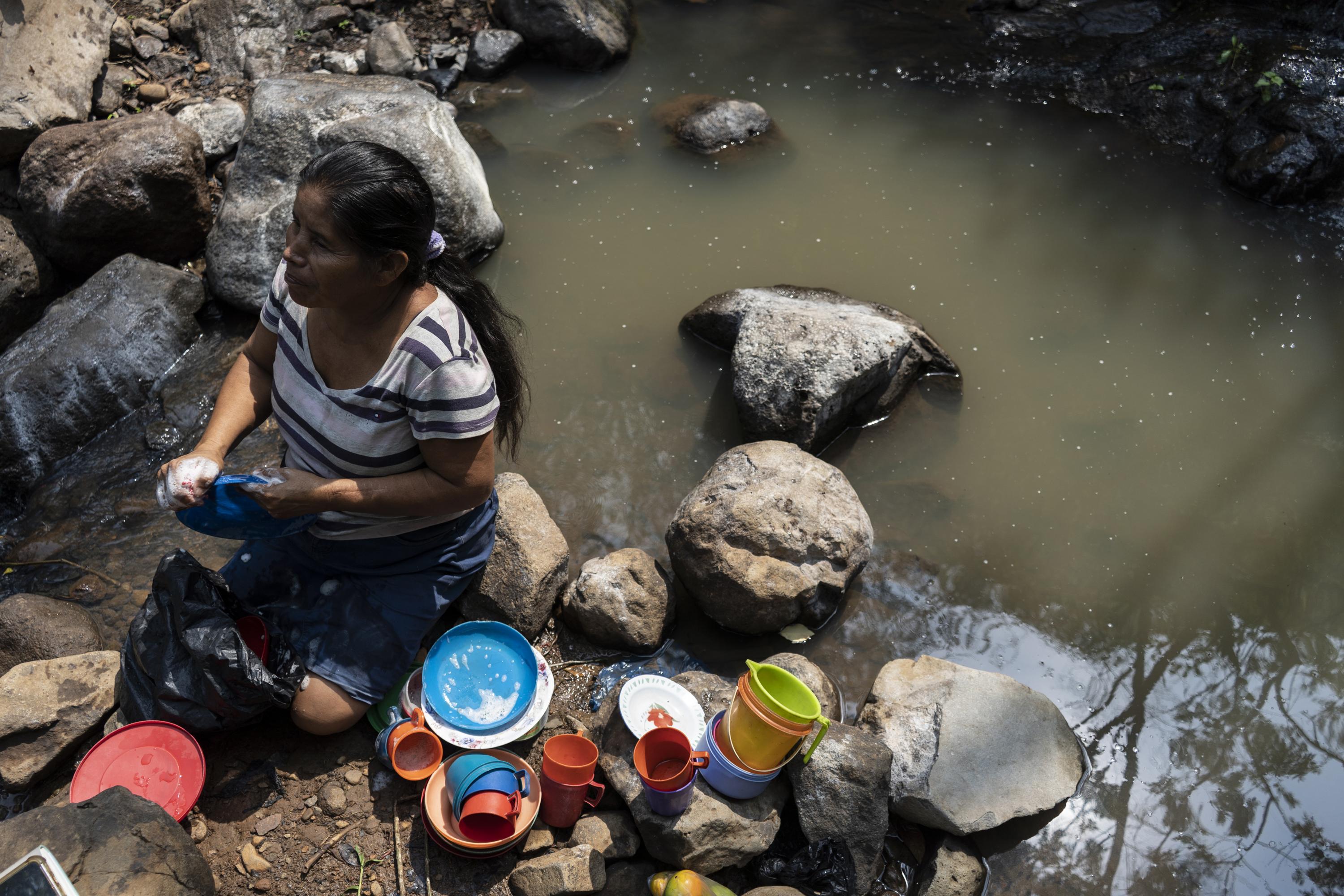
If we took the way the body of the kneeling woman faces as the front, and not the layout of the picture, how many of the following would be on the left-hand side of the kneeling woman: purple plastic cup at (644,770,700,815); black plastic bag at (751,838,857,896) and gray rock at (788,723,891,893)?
3

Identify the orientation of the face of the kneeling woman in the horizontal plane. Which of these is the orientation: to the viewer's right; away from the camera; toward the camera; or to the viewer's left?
to the viewer's left

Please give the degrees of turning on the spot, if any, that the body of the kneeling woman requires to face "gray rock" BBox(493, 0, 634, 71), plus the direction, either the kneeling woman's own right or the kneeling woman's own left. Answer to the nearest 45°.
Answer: approximately 135° to the kneeling woman's own right

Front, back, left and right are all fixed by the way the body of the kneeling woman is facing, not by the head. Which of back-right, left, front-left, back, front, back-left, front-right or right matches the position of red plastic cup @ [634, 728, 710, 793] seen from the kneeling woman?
left

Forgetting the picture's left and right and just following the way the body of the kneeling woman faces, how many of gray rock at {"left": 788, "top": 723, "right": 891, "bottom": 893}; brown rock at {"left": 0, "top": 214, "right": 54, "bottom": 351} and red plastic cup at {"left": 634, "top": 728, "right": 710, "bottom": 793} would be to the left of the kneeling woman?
2

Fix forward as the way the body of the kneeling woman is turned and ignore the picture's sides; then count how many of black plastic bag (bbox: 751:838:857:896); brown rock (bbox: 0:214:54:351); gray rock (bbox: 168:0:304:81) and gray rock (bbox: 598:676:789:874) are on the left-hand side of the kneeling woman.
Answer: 2

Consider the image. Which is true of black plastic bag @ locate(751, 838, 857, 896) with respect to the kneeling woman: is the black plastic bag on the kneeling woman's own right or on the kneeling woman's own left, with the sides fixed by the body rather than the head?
on the kneeling woman's own left

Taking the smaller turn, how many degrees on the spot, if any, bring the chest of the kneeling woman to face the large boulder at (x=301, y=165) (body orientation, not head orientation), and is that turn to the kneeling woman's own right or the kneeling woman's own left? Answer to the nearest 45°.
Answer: approximately 135° to the kneeling woman's own right

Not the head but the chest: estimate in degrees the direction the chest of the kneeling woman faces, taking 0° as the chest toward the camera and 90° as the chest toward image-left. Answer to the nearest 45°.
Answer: approximately 45°

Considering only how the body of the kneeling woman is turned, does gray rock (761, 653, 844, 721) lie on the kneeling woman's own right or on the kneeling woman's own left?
on the kneeling woman's own left
